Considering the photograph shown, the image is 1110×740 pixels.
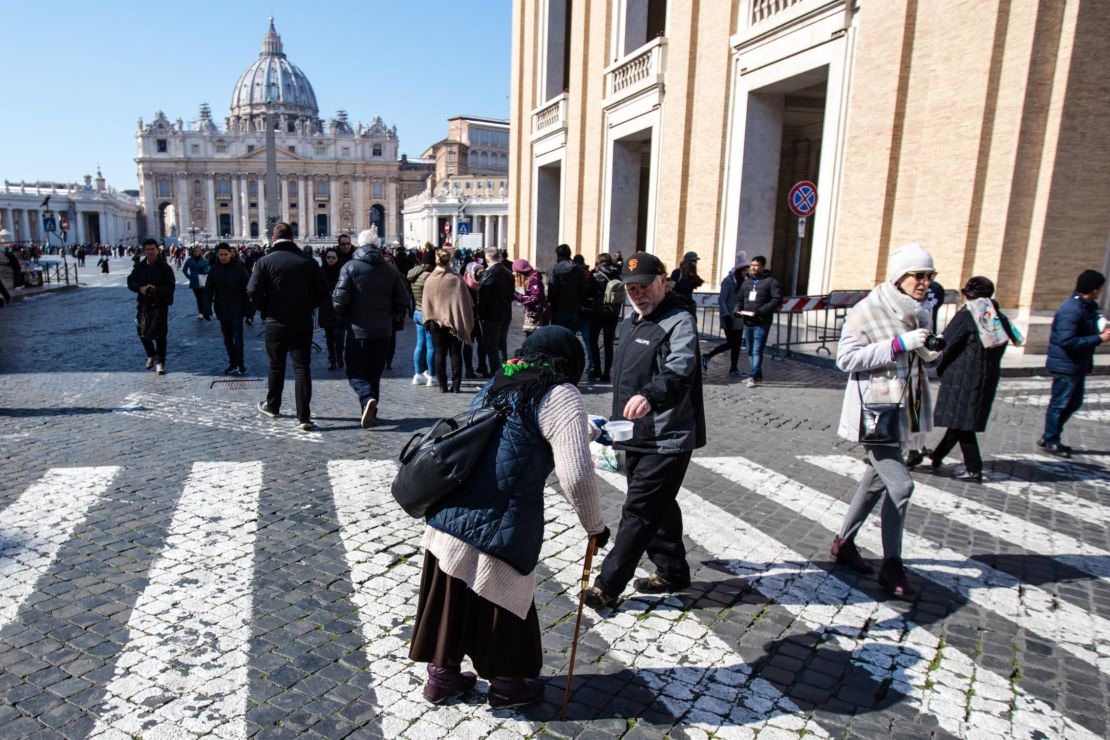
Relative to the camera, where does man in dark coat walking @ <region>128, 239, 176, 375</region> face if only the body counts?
toward the camera

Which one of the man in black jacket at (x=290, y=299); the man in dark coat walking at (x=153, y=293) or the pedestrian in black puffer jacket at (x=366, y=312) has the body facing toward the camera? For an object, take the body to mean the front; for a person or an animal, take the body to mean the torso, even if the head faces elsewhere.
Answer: the man in dark coat walking

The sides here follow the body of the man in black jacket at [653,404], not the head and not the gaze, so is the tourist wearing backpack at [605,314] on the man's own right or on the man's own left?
on the man's own right

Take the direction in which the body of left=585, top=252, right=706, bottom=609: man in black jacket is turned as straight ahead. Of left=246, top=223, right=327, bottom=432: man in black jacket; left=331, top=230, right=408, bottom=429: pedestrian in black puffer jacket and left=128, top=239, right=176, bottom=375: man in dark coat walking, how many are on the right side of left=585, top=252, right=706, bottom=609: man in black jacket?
3

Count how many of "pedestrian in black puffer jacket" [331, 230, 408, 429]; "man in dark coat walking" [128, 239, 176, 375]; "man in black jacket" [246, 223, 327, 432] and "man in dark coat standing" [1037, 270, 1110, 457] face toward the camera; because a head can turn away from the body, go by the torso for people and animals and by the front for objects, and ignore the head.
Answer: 1

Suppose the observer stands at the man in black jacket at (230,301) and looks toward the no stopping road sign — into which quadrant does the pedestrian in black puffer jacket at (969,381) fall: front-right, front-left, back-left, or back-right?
front-right

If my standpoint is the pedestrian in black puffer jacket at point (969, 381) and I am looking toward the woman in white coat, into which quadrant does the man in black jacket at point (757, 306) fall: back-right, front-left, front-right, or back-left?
back-right

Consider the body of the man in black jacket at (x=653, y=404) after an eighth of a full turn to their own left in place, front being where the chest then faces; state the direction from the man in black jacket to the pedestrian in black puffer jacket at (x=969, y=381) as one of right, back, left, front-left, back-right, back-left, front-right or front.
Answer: back-left

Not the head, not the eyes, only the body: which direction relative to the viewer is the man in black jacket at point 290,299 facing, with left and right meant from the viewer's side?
facing away from the viewer

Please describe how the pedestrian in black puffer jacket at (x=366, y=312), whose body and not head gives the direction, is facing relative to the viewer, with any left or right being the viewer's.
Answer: facing away from the viewer

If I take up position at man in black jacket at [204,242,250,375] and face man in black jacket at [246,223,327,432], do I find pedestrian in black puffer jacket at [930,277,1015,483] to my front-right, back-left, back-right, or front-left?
front-left
